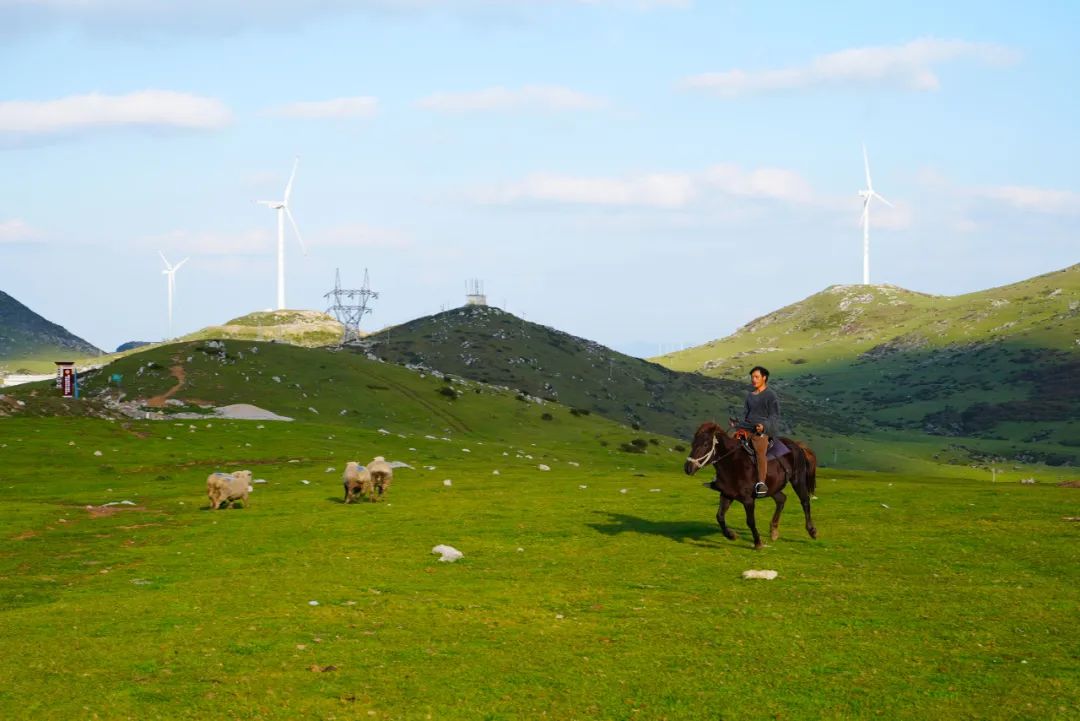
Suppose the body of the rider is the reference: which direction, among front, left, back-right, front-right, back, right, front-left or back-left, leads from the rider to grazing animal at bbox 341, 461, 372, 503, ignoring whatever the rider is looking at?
right

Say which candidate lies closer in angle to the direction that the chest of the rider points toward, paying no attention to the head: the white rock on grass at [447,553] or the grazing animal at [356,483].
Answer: the white rock on grass

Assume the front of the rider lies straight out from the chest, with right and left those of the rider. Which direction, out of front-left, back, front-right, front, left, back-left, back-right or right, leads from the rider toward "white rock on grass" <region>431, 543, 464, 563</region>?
front-right

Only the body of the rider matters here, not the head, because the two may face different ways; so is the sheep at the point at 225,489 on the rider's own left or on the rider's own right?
on the rider's own right

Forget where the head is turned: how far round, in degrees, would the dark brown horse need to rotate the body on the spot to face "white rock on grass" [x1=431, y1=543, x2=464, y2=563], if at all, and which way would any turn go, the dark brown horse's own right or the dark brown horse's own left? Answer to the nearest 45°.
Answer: approximately 45° to the dark brown horse's own right

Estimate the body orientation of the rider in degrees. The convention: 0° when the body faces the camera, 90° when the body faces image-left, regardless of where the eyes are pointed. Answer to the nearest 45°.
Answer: approximately 45°

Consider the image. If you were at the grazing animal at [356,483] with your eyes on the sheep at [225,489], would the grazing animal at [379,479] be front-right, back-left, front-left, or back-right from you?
back-right

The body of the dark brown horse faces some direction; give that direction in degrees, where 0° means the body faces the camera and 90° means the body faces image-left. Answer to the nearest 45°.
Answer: approximately 45°

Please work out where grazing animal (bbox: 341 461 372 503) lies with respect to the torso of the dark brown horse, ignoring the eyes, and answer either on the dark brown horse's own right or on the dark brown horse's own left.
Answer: on the dark brown horse's own right

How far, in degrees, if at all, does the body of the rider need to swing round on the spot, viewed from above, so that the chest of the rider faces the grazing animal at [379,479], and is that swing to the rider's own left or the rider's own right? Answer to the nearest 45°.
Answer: approximately 90° to the rider's own right

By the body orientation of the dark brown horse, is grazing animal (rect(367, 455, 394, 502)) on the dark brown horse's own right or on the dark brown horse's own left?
on the dark brown horse's own right
